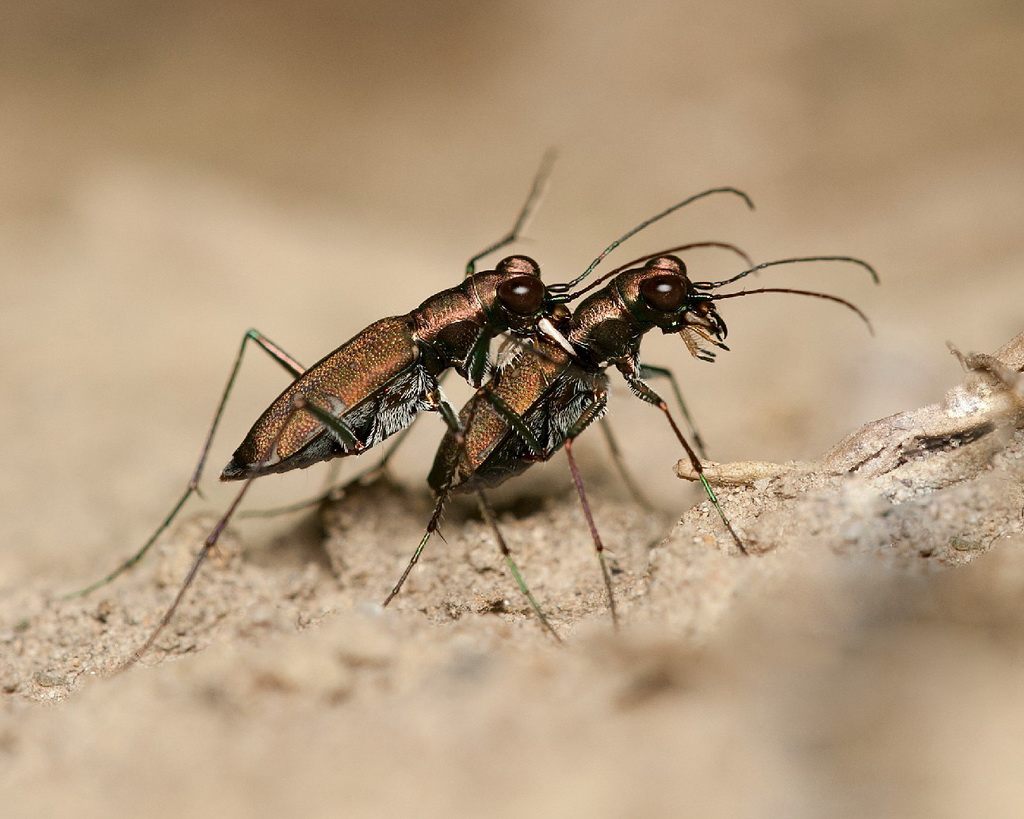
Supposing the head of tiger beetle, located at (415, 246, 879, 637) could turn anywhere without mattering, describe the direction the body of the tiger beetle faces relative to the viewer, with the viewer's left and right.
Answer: facing to the right of the viewer
